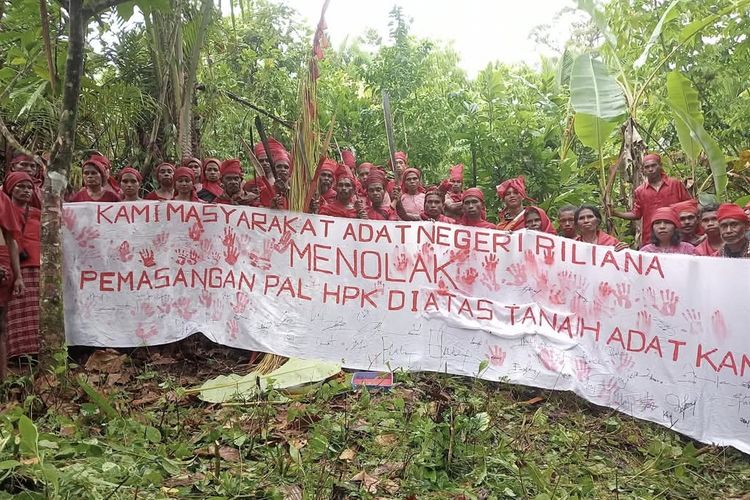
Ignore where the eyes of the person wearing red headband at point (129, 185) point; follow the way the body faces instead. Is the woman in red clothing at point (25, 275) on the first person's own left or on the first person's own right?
on the first person's own right

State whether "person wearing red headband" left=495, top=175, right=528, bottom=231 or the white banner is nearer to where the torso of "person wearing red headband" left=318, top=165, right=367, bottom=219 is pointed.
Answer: the white banner

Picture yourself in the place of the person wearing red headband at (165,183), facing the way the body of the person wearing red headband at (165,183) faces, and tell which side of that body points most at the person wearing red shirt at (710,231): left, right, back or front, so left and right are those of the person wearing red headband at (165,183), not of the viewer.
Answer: left

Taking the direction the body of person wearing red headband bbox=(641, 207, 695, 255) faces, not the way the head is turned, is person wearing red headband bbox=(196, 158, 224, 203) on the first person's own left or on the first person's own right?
on the first person's own right

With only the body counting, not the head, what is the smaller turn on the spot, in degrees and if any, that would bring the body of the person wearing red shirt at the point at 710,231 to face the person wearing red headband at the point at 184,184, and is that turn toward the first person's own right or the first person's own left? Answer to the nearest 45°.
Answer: approximately 90° to the first person's own right

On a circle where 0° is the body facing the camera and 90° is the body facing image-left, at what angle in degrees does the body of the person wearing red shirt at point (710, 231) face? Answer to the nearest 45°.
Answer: approximately 0°

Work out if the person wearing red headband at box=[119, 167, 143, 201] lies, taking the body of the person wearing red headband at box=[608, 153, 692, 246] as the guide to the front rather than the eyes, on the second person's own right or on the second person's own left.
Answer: on the second person's own right

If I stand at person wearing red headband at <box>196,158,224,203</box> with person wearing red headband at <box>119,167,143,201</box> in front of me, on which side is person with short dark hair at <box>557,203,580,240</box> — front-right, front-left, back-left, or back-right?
back-left
